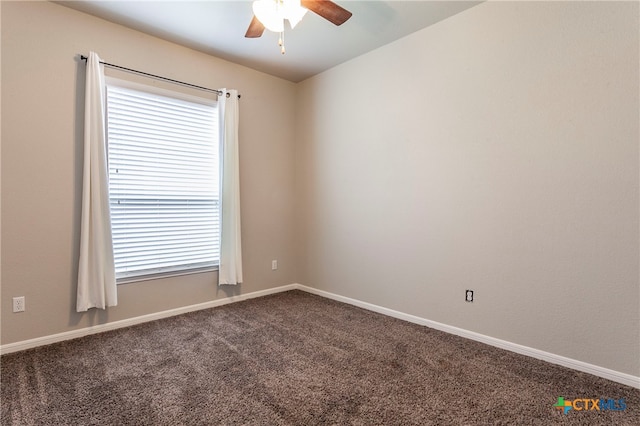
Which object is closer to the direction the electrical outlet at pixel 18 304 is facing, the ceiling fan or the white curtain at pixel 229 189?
the ceiling fan

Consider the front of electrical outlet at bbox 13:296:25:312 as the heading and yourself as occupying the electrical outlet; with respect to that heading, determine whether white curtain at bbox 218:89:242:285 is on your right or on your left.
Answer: on your left

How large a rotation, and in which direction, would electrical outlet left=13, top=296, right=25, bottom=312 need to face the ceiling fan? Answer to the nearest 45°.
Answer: approximately 45° to its left

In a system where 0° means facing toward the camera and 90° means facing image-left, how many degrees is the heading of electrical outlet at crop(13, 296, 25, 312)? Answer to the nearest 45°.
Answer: approximately 0°
